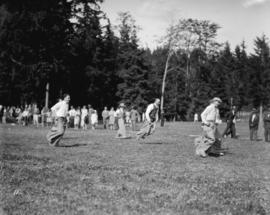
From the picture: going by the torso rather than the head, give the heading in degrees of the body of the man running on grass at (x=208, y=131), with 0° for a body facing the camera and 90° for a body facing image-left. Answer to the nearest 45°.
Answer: approximately 315°
